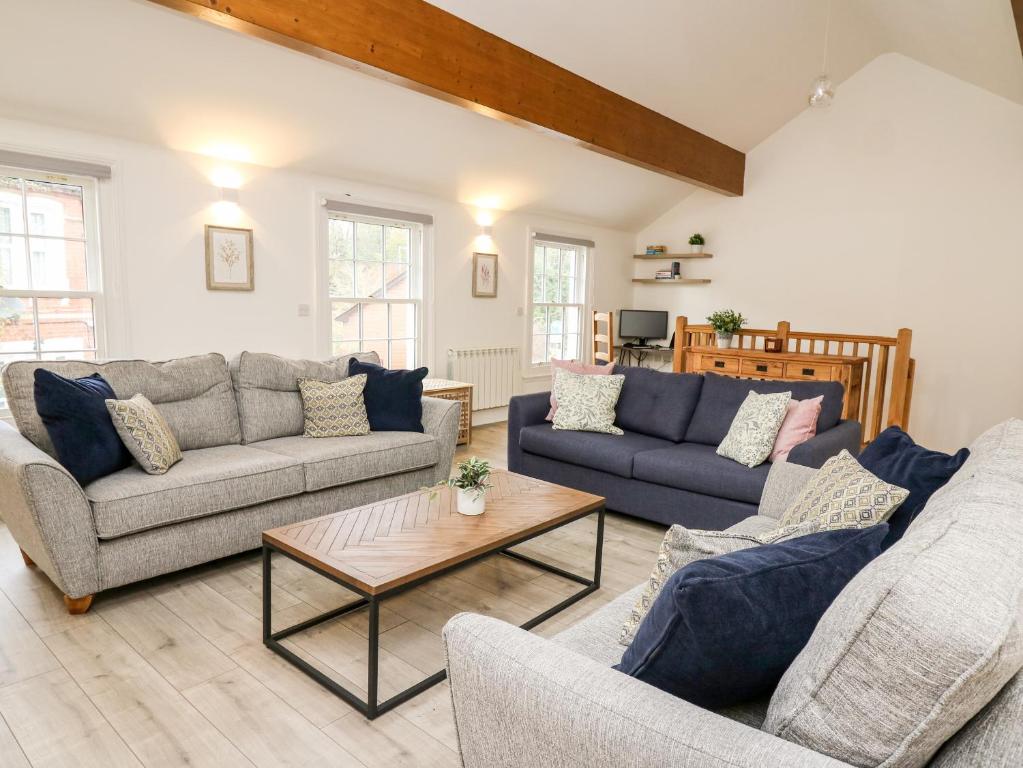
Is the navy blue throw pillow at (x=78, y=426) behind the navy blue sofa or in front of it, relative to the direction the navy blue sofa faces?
in front

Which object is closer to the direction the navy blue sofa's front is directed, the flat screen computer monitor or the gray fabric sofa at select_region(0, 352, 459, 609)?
the gray fabric sofa

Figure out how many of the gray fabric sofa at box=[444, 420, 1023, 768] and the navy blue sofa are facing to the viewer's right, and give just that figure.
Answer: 0

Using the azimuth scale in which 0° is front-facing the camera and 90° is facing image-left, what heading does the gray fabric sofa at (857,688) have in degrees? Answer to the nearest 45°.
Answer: approximately 135°

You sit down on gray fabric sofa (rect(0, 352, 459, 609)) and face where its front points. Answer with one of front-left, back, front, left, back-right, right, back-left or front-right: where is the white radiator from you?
left

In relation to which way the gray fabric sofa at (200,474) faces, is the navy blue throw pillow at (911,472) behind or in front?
in front

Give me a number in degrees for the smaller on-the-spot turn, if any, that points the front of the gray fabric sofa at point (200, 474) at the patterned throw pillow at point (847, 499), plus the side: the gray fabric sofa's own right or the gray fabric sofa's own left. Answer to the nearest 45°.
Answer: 0° — it already faces it

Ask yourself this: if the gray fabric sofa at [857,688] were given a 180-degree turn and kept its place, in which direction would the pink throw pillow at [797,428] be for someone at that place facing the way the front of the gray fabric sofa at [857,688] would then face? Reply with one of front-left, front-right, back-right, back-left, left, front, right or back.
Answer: back-left

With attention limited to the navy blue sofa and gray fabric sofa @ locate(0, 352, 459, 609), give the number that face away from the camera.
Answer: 0

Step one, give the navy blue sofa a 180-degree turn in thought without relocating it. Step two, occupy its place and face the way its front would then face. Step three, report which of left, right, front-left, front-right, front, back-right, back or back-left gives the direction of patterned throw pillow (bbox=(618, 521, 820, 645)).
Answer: back-right

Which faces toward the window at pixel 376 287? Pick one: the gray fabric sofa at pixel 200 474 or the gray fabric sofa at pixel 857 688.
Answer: the gray fabric sofa at pixel 857 688

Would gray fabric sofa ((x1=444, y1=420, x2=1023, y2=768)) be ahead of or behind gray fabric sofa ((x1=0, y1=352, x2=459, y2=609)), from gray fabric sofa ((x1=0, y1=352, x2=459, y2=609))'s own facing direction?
ahead

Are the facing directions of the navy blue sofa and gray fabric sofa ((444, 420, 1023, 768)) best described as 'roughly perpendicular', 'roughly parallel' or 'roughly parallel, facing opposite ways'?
roughly perpendicular

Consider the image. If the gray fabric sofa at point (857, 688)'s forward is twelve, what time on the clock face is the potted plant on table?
The potted plant on table is roughly at 12 o'clock from the gray fabric sofa.

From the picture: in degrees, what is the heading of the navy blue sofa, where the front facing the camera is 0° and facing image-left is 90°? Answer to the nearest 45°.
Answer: approximately 45°

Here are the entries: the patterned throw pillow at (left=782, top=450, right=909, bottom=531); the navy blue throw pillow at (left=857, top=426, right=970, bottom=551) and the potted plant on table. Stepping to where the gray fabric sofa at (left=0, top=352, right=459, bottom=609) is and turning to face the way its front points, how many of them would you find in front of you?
3

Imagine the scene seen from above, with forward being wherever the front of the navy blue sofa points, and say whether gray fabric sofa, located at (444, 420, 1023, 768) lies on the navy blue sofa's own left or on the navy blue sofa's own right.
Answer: on the navy blue sofa's own left

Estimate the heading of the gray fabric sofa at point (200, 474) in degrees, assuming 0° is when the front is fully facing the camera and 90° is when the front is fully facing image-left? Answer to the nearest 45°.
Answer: approximately 315°
